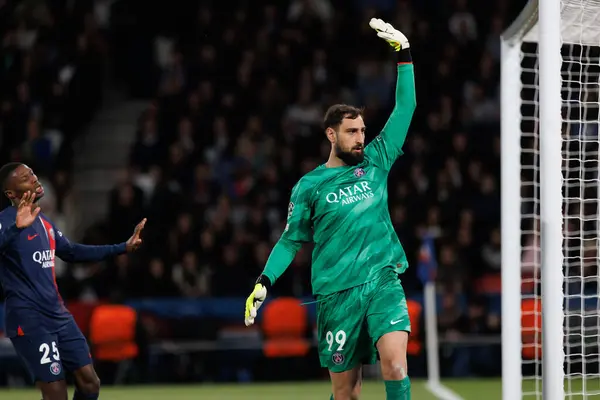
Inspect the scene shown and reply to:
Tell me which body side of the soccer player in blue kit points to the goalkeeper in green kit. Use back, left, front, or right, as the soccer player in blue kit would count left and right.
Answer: front
